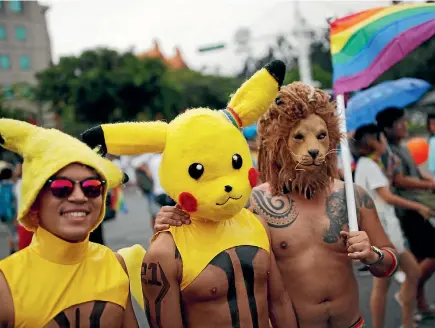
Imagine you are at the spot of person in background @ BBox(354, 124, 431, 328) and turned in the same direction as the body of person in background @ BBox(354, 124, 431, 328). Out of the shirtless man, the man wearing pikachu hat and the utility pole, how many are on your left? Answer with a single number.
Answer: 1

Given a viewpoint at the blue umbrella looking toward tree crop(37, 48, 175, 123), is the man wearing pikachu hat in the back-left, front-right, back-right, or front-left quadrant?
back-left

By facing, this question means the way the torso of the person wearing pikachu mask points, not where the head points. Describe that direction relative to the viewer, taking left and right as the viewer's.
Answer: facing the viewer and to the right of the viewer

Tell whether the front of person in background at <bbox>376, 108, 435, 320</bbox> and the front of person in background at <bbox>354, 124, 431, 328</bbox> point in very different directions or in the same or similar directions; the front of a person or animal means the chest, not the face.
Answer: same or similar directions

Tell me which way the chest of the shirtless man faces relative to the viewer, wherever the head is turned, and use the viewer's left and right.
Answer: facing the viewer

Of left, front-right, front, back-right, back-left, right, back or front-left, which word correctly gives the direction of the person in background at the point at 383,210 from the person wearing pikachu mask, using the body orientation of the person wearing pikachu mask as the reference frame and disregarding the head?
left

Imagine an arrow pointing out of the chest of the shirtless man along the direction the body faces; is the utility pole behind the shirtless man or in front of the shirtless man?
behind

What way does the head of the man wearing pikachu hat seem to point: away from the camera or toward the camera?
toward the camera

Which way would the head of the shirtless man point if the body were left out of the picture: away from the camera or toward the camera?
toward the camera

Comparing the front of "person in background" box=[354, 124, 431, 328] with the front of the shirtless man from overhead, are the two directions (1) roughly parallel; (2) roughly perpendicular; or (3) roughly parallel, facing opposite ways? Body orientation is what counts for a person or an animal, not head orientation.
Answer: roughly perpendicular

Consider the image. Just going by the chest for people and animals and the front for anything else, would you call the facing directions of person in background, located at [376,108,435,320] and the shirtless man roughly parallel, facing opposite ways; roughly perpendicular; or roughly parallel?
roughly perpendicular

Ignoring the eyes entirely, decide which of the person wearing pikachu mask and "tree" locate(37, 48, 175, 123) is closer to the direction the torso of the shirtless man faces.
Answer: the person wearing pikachu mask

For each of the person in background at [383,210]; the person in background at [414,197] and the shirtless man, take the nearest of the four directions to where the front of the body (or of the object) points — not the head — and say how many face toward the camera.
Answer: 1

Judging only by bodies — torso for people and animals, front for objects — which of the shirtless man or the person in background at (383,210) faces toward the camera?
the shirtless man
